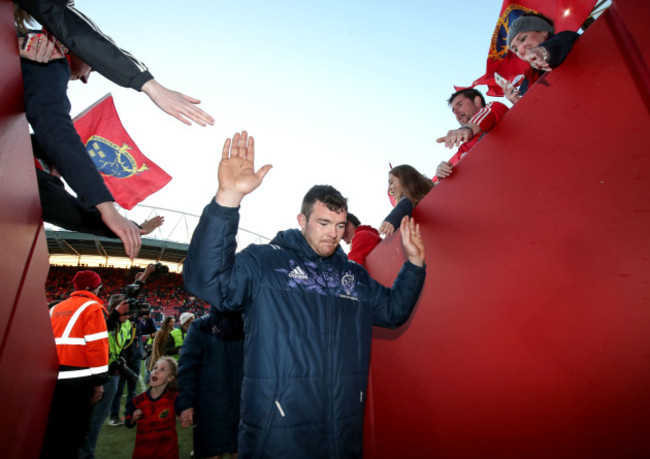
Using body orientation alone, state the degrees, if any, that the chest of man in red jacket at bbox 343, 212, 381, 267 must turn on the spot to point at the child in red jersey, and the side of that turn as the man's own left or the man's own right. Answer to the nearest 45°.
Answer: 0° — they already face them

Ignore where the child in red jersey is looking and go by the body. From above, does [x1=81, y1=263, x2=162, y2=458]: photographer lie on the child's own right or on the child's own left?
on the child's own right

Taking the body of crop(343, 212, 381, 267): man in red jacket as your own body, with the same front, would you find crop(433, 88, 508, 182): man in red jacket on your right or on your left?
on your left

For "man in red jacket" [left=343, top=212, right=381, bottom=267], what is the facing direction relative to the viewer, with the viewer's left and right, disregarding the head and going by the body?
facing to the left of the viewer

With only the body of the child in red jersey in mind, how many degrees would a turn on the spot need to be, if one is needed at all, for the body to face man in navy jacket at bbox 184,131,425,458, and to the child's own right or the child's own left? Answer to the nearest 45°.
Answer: approximately 45° to the child's own left

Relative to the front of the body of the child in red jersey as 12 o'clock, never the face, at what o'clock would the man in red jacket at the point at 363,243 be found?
The man in red jacket is roughly at 9 o'clock from the child in red jersey.
